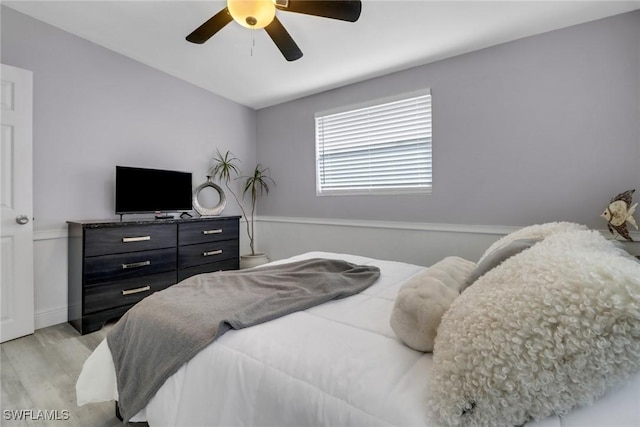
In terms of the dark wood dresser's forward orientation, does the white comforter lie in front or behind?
in front

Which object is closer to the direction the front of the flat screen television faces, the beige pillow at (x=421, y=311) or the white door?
the beige pillow

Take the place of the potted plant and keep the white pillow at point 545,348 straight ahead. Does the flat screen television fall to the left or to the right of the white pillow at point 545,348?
right

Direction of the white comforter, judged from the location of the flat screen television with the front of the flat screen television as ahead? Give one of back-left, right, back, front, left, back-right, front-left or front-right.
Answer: front-right

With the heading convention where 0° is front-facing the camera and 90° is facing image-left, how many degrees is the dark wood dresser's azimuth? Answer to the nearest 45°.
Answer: approximately 315°

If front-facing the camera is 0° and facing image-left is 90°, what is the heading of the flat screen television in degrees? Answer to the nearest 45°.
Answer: approximately 315°

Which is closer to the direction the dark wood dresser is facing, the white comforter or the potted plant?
the white comforter

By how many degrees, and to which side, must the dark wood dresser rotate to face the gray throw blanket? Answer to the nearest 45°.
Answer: approximately 45° to its right
